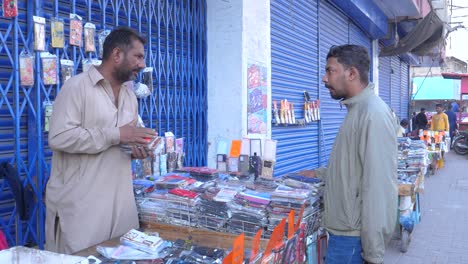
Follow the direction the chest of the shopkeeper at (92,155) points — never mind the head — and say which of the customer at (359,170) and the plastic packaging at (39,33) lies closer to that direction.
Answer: the customer

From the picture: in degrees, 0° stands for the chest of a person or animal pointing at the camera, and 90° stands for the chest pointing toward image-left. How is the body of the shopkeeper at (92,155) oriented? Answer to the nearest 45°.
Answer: approximately 315°

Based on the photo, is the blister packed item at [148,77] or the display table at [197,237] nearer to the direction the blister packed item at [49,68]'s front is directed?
the display table

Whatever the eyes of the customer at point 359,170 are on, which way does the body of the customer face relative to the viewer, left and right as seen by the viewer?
facing to the left of the viewer

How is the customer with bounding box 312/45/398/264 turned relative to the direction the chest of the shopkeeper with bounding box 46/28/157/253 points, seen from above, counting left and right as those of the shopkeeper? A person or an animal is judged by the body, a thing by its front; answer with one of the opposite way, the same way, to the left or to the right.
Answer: the opposite way

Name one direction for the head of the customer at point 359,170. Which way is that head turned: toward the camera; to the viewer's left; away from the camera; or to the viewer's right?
to the viewer's left

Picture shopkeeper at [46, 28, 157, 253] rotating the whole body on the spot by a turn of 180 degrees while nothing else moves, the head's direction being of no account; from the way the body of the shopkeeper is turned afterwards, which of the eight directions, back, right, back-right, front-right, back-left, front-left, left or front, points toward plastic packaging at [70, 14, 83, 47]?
front-right

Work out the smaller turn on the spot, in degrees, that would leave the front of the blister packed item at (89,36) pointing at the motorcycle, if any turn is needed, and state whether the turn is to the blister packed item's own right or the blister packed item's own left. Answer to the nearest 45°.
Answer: approximately 135° to the blister packed item's own left
